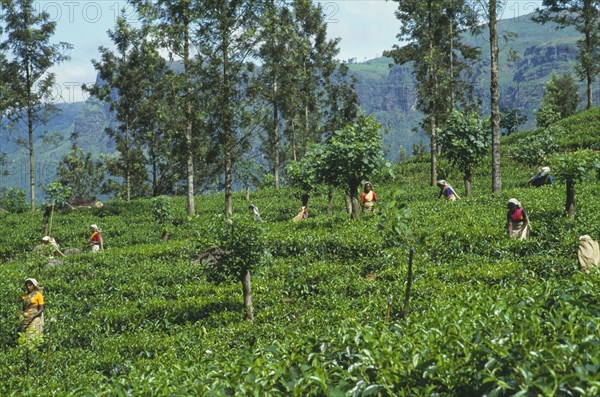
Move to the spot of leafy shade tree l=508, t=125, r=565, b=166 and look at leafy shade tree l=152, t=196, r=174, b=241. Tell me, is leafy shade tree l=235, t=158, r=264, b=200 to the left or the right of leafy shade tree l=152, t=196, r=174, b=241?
right

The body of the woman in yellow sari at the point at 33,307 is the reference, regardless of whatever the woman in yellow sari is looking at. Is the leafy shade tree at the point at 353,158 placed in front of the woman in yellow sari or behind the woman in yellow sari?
behind

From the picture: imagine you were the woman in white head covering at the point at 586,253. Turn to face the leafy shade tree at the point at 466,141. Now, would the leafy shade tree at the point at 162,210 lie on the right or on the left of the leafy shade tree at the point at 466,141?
left

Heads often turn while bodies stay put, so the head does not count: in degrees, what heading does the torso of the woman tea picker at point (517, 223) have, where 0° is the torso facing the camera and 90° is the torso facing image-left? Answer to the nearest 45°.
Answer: approximately 45°

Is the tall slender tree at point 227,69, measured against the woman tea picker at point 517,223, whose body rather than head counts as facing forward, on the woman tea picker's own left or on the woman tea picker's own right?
on the woman tea picker's own right

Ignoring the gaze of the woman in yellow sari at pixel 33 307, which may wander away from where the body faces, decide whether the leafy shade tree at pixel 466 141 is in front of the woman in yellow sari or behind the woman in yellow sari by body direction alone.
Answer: behind

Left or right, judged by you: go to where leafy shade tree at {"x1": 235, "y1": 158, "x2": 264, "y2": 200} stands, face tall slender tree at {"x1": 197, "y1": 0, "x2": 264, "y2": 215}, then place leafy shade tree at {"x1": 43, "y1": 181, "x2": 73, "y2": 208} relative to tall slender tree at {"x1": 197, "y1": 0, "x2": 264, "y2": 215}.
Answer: right

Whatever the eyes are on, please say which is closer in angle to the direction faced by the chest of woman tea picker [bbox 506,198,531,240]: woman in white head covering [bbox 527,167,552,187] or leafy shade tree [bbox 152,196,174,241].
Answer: the leafy shade tree

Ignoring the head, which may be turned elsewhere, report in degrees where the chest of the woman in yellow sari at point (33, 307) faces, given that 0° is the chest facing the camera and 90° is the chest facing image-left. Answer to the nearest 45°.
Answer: approximately 45°

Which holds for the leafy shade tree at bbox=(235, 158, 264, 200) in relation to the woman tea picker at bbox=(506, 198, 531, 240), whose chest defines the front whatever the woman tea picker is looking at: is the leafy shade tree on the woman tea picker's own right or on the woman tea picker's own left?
on the woman tea picker's own right
